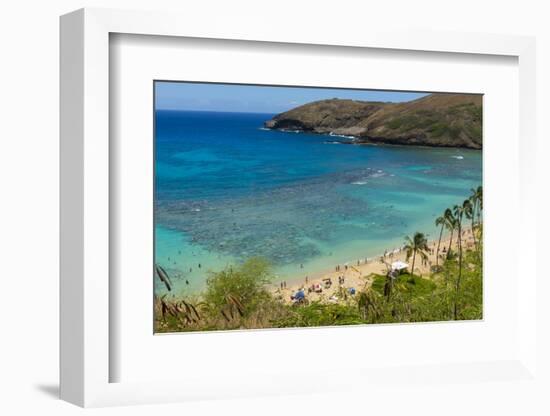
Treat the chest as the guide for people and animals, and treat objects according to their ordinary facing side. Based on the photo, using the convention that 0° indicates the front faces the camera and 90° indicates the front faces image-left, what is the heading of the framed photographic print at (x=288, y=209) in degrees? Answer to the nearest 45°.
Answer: approximately 315°
